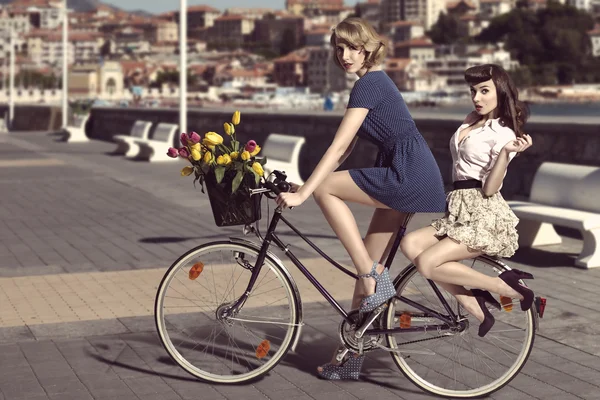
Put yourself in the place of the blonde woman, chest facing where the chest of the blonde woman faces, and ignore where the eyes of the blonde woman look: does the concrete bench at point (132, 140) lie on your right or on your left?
on your right

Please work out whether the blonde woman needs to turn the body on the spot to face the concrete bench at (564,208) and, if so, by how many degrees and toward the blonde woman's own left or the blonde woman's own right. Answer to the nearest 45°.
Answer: approximately 90° to the blonde woman's own right

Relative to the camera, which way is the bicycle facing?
to the viewer's left

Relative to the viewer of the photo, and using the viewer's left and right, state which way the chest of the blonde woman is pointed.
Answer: facing to the left of the viewer

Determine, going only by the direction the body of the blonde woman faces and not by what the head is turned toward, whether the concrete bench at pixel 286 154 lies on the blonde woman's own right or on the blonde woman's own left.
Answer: on the blonde woman's own right

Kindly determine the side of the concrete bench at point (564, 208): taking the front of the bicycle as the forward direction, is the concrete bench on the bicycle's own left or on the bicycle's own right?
on the bicycle's own right
